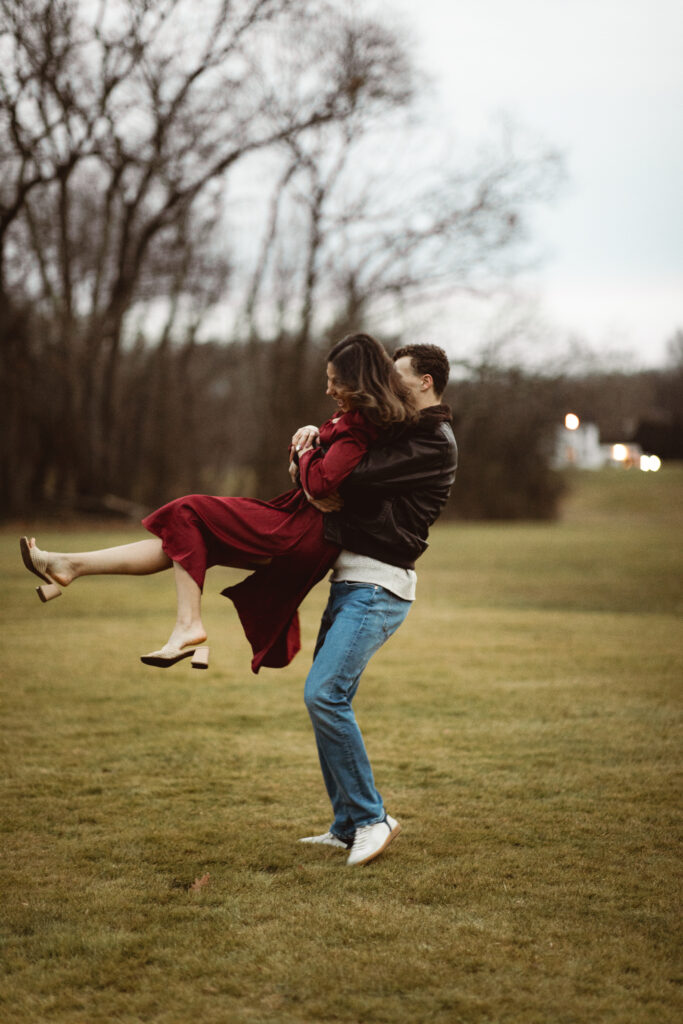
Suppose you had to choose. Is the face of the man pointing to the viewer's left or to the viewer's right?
to the viewer's left

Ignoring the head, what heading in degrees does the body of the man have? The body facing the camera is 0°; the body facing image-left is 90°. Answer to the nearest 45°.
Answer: approximately 90°
